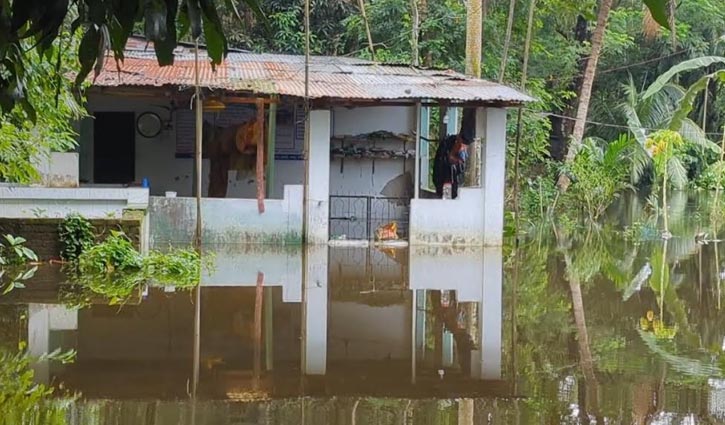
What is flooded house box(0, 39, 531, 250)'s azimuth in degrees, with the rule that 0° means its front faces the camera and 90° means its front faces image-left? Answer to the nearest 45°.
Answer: approximately 0°

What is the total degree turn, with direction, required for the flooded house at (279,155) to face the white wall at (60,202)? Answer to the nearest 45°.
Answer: approximately 45° to its right

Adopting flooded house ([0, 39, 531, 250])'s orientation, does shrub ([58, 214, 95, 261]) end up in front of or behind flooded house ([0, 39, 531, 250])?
in front
